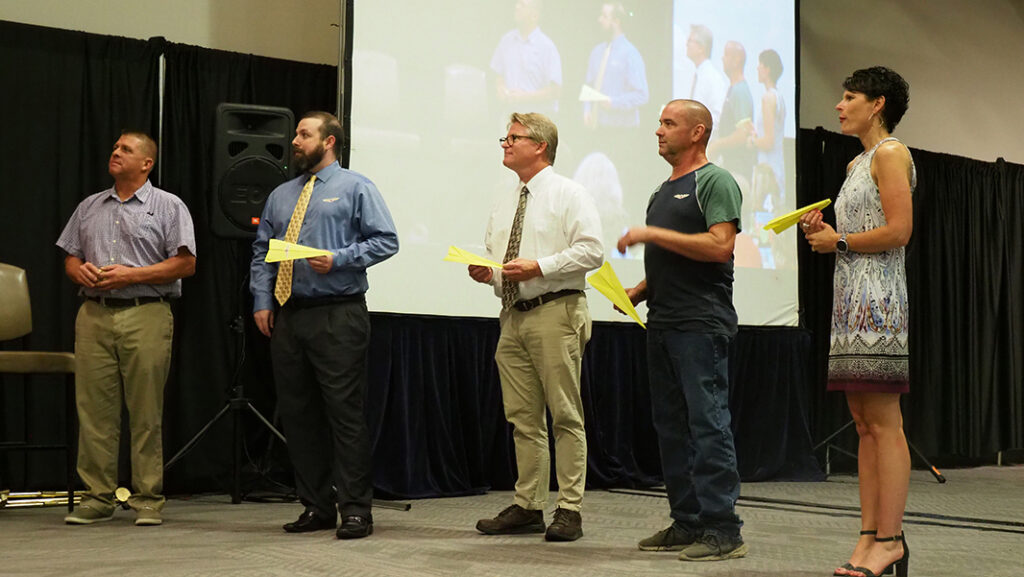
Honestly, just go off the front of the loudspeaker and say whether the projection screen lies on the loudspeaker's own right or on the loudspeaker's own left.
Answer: on the loudspeaker's own left

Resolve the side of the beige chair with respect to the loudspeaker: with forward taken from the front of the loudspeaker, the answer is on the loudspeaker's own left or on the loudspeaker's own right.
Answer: on the loudspeaker's own right

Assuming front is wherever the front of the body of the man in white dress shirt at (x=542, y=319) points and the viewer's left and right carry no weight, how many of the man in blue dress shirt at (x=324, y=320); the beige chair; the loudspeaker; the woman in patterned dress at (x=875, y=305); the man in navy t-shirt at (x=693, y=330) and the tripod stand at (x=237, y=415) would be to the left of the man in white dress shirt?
2

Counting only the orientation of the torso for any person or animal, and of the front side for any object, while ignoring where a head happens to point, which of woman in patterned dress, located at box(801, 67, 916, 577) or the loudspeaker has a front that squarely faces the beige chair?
the woman in patterned dress

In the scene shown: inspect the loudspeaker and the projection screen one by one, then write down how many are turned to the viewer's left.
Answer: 0

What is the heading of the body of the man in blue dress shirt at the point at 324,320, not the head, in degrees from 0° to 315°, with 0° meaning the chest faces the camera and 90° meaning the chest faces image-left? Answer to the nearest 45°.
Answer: approximately 45°

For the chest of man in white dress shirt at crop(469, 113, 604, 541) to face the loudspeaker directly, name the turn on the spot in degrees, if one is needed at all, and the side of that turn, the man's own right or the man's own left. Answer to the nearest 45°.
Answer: approximately 90° to the man's own right

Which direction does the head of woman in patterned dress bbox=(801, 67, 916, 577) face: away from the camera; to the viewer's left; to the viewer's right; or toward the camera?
to the viewer's left

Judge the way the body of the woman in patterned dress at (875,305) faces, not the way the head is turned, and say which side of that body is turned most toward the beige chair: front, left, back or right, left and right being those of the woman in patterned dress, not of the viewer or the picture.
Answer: front

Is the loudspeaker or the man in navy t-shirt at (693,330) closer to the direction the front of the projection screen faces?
the man in navy t-shirt

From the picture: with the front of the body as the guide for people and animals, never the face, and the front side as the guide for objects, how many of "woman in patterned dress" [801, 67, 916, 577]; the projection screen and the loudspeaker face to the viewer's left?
1

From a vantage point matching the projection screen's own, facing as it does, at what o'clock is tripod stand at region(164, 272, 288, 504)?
The tripod stand is roughly at 2 o'clock from the projection screen.

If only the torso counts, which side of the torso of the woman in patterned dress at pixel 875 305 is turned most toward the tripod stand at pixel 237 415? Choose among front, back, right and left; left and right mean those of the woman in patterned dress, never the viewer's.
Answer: front

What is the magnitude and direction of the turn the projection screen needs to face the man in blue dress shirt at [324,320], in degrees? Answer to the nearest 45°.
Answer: approximately 45° to its right

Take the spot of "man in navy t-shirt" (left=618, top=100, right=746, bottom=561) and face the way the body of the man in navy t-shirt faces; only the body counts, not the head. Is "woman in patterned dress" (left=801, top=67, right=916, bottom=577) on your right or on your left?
on your left

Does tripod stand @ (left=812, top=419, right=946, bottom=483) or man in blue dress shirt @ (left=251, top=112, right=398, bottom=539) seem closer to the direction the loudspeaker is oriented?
the man in blue dress shirt

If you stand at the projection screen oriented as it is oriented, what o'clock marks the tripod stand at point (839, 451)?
The tripod stand is roughly at 8 o'clock from the projection screen.

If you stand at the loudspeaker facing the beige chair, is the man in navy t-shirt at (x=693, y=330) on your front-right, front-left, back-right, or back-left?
back-left
